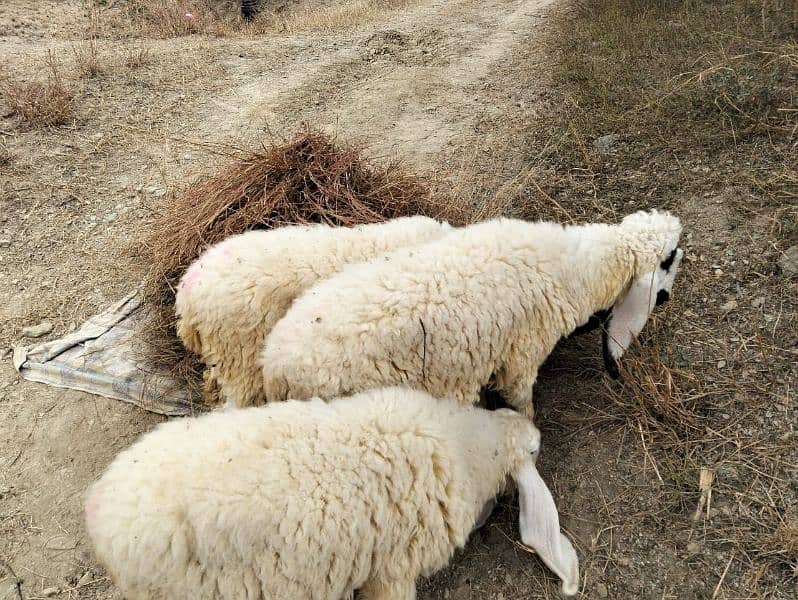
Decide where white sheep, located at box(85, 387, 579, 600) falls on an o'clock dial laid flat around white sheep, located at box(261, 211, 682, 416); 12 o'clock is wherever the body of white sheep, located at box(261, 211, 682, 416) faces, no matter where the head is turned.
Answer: white sheep, located at box(85, 387, 579, 600) is roughly at 4 o'clock from white sheep, located at box(261, 211, 682, 416).

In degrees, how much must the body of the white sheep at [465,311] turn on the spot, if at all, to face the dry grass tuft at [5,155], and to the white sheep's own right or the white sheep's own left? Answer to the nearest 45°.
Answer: approximately 135° to the white sheep's own left

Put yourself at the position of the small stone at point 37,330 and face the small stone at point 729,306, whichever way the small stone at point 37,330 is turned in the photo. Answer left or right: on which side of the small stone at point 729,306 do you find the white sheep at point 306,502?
right

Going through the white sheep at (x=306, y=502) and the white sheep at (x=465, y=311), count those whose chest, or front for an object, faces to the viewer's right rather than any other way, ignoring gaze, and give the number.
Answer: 2

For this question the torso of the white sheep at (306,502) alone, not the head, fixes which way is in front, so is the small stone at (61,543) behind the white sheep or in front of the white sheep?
behind

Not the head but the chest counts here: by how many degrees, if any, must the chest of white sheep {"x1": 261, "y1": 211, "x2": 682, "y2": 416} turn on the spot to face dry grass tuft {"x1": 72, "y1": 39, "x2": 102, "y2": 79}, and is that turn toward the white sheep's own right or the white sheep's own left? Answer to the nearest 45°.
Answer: approximately 135° to the white sheep's own left

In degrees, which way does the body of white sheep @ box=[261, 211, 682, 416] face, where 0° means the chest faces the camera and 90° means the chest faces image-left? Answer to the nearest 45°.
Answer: approximately 270°

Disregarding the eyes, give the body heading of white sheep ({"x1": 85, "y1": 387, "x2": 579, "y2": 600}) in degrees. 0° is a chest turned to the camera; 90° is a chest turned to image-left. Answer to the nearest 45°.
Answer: approximately 270°

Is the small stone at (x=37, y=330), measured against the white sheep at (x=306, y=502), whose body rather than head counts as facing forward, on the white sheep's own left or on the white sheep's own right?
on the white sheep's own left
